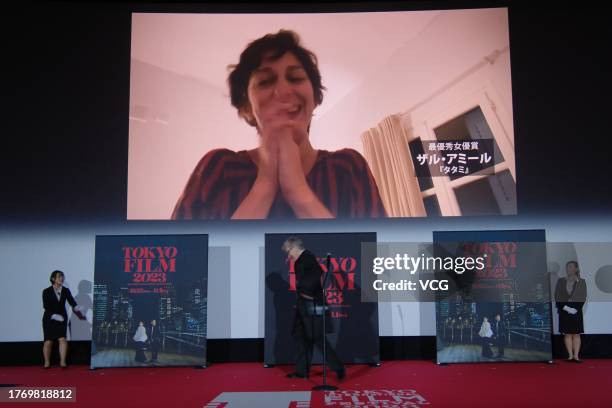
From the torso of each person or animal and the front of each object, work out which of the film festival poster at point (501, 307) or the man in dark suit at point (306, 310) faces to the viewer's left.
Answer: the man in dark suit

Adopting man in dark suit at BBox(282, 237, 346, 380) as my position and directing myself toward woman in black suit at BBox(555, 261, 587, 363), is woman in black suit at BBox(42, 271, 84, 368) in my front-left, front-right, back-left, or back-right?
back-left

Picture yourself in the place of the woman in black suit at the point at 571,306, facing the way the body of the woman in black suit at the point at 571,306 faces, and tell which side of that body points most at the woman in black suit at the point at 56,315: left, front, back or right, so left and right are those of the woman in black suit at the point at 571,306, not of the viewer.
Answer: right

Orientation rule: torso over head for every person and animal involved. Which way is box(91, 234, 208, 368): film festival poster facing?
toward the camera

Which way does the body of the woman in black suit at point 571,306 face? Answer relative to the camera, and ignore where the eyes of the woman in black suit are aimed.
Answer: toward the camera

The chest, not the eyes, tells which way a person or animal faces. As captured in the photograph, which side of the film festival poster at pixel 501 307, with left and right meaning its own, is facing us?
front

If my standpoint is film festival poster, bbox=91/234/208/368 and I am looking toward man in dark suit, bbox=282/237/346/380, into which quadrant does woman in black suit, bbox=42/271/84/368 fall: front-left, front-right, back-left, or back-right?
back-right

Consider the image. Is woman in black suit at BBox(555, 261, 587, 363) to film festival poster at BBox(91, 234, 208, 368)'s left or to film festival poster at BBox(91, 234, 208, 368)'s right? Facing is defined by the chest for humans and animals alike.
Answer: on its left

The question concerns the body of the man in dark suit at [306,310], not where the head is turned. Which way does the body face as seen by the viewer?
to the viewer's left

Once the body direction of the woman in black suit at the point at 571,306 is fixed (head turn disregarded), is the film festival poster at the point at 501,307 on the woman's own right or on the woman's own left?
on the woman's own right

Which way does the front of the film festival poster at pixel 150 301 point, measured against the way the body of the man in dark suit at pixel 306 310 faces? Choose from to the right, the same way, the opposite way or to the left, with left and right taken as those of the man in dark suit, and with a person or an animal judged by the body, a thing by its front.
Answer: to the left

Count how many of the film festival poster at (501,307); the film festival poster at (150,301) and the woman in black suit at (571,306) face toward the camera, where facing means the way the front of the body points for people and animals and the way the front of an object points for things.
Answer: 3
